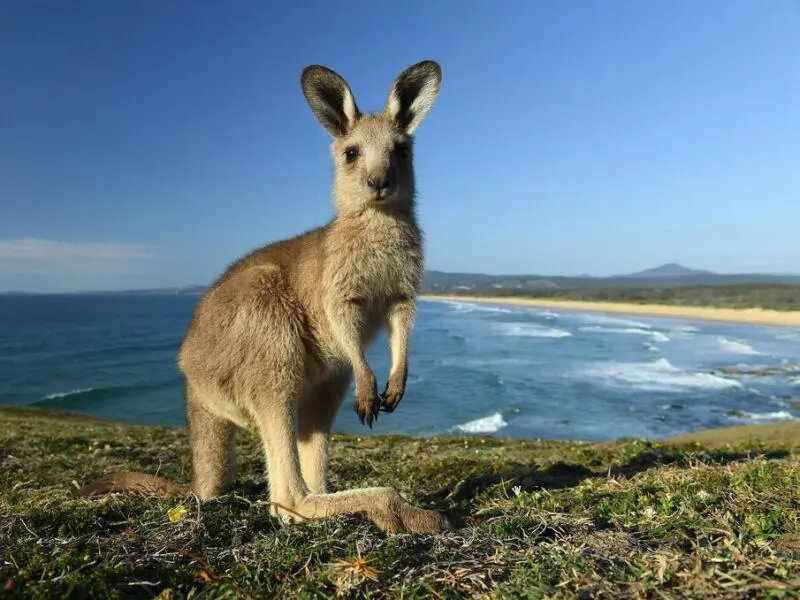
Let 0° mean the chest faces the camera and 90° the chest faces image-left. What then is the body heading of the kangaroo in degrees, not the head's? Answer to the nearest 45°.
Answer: approximately 315°
